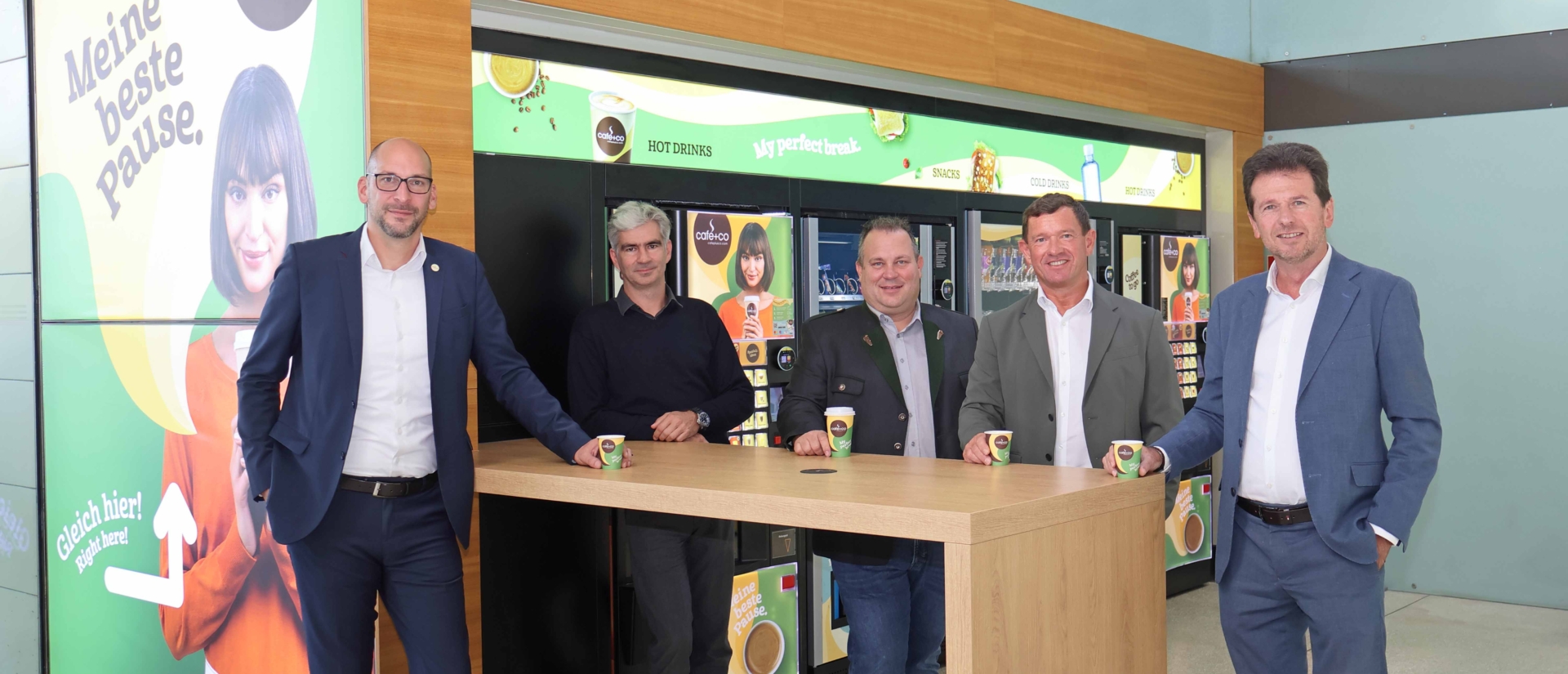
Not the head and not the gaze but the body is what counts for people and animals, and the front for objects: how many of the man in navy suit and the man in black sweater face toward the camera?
2

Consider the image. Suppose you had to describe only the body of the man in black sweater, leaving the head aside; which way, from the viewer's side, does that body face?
toward the camera

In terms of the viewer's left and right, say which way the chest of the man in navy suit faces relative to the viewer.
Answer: facing the viewer

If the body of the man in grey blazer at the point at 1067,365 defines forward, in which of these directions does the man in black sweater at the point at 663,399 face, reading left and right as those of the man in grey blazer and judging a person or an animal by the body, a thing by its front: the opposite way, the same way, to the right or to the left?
the same way

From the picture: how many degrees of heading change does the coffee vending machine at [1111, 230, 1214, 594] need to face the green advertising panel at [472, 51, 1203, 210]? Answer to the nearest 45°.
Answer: approximately 90° to its right

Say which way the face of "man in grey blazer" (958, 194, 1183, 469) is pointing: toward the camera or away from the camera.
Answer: toward the camera

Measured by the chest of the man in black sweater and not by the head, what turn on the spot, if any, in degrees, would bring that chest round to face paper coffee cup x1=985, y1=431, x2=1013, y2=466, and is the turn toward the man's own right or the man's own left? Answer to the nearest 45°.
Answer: approximately 45° to the man's own left

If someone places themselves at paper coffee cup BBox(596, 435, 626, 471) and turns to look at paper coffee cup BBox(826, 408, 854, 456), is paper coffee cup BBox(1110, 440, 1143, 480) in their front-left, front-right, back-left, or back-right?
front-right

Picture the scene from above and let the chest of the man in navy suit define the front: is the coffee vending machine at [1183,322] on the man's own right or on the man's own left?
on the man's own left

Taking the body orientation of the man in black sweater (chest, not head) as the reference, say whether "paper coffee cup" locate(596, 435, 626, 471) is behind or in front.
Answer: in front

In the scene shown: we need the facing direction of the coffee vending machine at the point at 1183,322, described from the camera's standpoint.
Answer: facing the viewer and to the right of the viewer

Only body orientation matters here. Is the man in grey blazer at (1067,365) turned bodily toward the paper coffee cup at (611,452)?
no

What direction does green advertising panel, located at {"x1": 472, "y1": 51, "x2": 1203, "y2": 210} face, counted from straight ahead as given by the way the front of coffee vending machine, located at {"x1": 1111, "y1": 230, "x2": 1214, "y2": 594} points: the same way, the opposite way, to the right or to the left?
the same way

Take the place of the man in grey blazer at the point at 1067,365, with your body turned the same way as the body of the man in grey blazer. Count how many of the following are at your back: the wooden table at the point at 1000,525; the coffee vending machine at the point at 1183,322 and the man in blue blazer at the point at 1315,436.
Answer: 1

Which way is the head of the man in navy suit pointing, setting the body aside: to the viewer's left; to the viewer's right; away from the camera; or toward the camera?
toward the camera

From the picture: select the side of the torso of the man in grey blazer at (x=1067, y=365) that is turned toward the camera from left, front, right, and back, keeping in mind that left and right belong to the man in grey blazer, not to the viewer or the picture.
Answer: front

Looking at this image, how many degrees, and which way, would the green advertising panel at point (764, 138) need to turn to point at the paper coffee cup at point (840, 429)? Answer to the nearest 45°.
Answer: approximately 45° to its right

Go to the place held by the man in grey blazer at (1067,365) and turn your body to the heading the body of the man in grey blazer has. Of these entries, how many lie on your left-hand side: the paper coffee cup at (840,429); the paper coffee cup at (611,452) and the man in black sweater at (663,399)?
0

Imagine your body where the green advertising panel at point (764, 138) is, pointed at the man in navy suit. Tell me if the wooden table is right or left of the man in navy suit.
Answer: left
